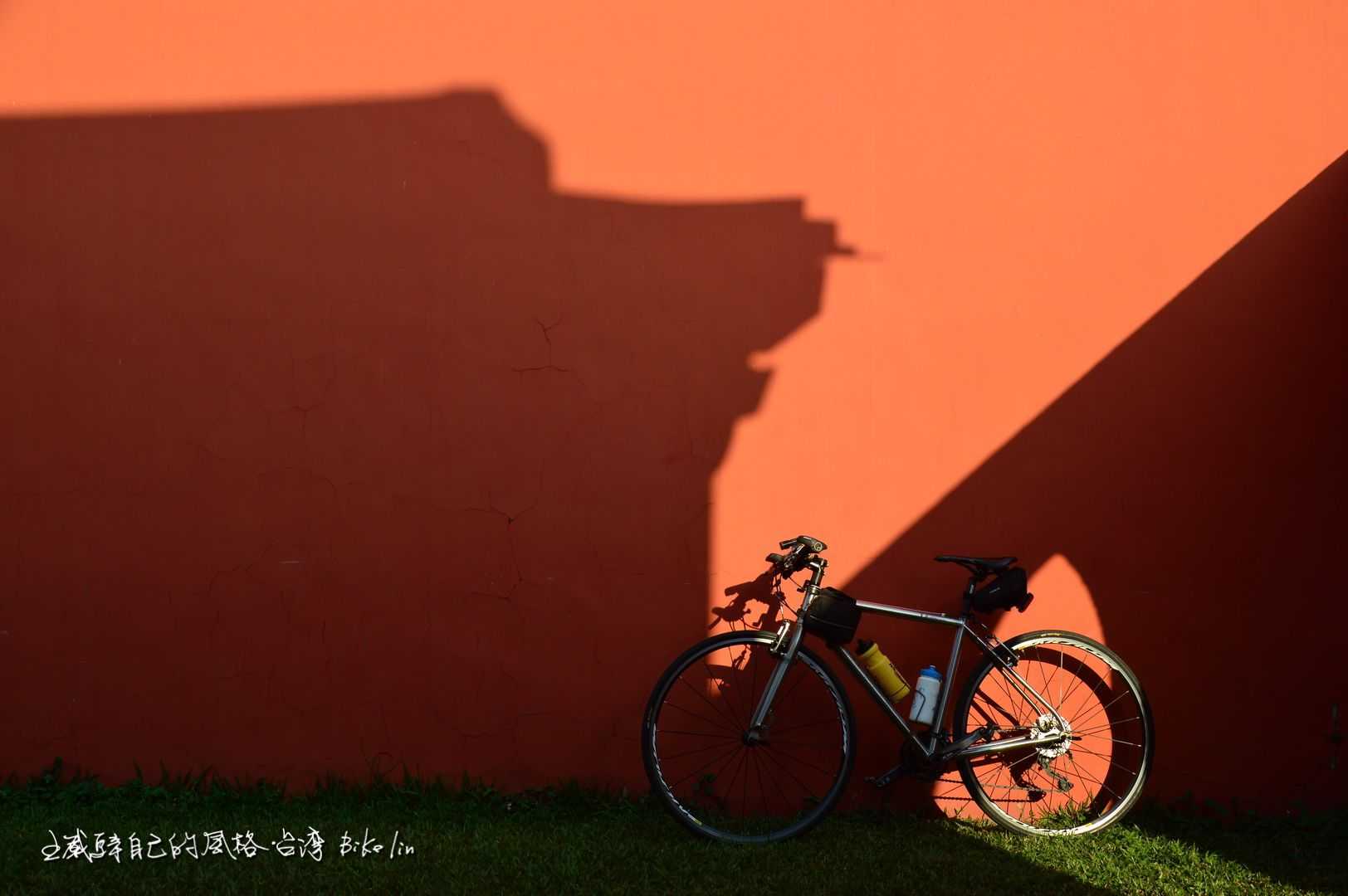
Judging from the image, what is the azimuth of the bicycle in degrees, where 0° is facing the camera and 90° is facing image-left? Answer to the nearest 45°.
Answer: approximately 90°
